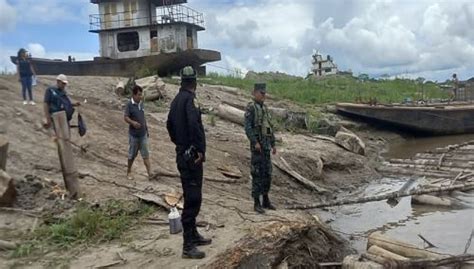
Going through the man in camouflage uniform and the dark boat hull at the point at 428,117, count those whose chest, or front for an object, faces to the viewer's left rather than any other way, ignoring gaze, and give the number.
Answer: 1

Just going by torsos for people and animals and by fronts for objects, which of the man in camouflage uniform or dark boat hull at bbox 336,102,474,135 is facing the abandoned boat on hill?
the dark boat hull

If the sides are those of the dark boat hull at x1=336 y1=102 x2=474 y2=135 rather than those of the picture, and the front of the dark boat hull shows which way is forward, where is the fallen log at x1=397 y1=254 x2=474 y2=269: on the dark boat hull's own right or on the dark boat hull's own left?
on the dark boat hull's own left

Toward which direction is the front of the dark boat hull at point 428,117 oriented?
to the viewer's left

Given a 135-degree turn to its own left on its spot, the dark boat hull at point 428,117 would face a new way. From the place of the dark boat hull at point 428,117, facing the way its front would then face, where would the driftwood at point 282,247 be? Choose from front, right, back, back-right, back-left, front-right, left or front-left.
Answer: front-right

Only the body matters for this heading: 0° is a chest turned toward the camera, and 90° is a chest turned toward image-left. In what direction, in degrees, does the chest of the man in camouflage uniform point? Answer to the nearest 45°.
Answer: approximately 315°

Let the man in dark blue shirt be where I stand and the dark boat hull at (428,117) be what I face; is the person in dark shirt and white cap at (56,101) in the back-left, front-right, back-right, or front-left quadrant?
back-left

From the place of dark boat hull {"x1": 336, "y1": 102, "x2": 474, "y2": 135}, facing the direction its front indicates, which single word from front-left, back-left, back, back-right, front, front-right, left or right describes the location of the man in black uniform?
left

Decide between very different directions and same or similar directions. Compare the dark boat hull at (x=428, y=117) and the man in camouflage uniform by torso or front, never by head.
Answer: very different directions

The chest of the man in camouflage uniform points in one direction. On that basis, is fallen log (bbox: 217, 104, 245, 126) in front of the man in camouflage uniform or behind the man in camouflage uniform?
behind

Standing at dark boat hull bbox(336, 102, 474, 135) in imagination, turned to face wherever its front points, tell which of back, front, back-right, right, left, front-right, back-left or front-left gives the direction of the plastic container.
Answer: left

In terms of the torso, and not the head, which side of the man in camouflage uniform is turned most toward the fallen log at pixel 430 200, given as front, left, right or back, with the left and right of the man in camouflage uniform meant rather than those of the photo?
left

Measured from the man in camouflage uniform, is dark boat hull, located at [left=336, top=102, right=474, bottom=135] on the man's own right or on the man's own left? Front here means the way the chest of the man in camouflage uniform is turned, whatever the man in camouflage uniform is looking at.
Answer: on the man's own left

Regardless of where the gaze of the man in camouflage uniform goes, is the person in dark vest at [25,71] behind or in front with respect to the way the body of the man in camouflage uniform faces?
behind
